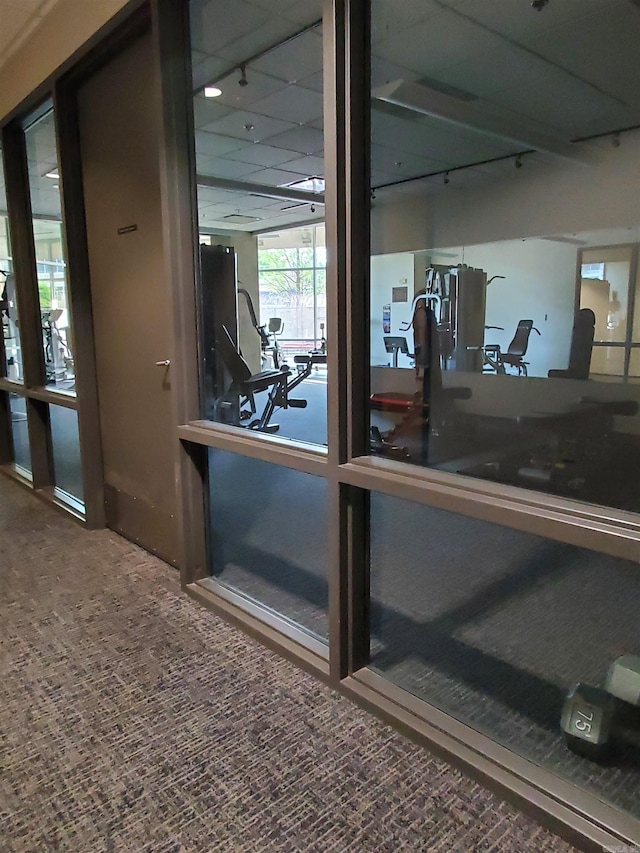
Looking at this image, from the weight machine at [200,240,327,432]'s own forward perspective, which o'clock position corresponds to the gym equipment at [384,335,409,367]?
The gym equipment is roughly at 10 o'clock from the weight machine.

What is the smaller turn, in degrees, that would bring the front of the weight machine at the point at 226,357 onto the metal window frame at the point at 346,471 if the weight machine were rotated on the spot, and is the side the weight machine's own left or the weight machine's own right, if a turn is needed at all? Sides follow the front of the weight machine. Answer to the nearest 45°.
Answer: approximately 90° to the weight machine's own right

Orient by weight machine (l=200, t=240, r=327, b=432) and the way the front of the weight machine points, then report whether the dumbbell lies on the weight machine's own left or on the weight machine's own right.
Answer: on the weight machine's own right

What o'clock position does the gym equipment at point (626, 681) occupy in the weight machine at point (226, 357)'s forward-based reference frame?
The gym equipment is roughly at 2 o'clock from the weight machine.

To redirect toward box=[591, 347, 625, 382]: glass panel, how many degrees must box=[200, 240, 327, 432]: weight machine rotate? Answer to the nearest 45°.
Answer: approximately 45° to its left

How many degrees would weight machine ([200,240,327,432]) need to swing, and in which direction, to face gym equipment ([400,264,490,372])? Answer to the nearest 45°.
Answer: approximately 45° to its left

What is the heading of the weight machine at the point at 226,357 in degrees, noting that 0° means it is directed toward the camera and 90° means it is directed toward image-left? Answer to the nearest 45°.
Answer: approximately 270°
